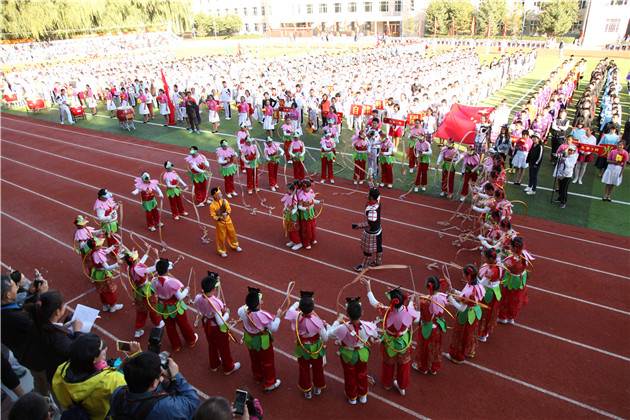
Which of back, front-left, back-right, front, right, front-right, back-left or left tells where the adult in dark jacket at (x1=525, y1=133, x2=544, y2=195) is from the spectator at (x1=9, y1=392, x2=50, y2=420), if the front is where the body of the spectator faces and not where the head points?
front-right

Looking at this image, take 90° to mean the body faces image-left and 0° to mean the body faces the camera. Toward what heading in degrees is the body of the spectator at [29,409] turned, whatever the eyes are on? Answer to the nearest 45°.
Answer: approximately 225°

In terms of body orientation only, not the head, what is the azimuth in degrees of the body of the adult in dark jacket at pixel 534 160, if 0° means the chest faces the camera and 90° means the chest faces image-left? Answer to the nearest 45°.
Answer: approximately 45°

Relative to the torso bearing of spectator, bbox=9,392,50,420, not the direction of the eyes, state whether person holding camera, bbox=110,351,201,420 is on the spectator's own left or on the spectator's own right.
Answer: on the spectator's own right

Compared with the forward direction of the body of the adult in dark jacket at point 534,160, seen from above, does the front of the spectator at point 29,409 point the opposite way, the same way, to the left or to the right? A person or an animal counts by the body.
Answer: to the right

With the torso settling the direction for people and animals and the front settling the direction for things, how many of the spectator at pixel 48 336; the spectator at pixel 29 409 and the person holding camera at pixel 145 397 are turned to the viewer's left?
0

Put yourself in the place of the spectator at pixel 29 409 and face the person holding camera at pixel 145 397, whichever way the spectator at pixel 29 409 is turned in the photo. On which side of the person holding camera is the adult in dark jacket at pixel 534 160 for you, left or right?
left

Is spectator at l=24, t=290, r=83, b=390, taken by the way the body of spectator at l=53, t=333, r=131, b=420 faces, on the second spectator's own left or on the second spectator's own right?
on the second spectator's own left

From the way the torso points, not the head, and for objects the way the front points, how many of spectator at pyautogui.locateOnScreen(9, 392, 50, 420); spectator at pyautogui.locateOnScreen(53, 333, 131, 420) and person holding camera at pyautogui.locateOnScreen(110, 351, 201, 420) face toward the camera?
0

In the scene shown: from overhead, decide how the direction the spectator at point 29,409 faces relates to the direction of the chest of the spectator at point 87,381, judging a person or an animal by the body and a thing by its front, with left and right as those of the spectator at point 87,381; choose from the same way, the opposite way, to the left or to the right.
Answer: the same way

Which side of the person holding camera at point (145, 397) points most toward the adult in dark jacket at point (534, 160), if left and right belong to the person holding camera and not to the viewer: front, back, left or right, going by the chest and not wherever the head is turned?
front

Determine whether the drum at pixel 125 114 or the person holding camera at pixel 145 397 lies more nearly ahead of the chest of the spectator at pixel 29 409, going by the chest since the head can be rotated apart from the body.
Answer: the drum

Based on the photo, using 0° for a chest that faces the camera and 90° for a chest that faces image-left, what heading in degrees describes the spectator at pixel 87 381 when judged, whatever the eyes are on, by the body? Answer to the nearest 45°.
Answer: approximately 225°

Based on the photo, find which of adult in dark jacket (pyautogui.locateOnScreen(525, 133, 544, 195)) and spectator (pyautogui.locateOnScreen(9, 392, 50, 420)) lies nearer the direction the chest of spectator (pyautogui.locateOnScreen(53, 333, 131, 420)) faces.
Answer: the adult in dark jacket

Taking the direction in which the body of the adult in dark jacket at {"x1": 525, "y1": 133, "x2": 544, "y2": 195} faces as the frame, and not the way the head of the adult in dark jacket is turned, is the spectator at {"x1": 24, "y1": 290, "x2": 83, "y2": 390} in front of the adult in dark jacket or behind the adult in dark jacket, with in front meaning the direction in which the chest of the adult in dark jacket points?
in front

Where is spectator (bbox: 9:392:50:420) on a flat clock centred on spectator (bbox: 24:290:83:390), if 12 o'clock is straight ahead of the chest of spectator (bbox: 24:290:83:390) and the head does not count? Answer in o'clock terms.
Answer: spectator (bbox: 9:392:50:420) is roughly at 5 o'clock from spectator (bbox: 24:290:83:390).

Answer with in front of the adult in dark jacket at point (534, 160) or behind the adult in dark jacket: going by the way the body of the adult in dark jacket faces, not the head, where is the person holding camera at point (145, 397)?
in front

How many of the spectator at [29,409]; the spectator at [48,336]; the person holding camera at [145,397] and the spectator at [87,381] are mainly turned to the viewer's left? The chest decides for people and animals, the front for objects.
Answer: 0

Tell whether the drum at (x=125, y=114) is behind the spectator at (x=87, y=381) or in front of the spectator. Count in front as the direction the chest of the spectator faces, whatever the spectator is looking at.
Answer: in front
